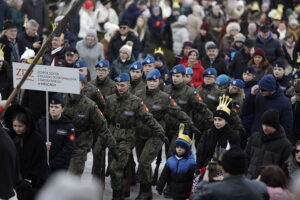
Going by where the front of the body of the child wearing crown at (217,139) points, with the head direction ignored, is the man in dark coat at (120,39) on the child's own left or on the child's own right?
on the child's own right

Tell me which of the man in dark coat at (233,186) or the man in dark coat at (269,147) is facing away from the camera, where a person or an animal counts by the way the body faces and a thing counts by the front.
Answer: the man in dark coat at (233,186)

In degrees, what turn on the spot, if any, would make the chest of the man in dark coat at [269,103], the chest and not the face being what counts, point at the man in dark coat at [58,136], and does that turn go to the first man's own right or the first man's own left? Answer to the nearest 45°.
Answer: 0° — they already face them

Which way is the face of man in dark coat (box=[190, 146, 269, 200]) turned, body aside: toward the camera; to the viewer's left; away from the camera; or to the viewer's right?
away from the camera

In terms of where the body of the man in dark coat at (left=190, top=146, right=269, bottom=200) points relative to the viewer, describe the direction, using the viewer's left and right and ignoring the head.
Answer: facing away from the viewer

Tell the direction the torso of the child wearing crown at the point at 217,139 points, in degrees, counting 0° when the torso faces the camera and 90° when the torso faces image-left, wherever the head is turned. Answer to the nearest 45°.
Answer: approximately 45°
